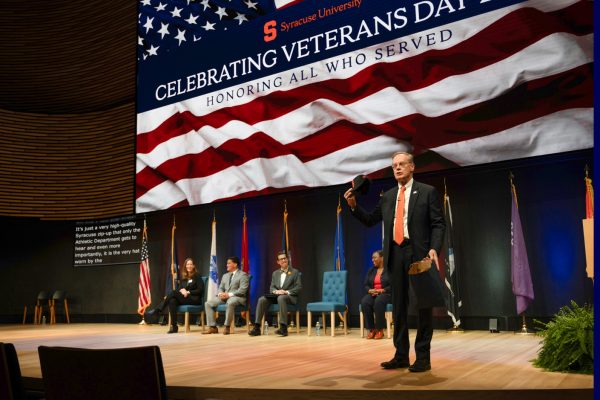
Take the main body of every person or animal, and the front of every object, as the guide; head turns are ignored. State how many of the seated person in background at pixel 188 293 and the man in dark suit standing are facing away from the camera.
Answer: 0

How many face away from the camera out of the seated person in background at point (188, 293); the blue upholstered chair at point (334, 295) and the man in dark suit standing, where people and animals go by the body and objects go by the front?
0

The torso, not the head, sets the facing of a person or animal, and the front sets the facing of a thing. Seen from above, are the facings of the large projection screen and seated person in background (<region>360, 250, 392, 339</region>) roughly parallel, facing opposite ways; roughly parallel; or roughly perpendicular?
roughly parallel

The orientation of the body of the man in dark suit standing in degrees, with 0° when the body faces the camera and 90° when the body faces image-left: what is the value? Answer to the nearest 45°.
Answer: approximately 45°

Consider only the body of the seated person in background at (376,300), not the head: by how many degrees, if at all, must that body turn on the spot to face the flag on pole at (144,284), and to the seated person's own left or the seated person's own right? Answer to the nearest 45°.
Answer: approximately 90° to the seated person's own right

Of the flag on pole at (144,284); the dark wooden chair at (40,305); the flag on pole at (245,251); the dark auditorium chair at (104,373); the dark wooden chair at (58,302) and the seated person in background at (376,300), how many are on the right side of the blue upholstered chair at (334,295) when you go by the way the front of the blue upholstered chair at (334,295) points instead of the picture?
4

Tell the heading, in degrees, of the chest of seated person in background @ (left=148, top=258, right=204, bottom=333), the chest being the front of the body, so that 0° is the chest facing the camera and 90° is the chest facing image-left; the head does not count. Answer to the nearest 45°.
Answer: approximately 45°

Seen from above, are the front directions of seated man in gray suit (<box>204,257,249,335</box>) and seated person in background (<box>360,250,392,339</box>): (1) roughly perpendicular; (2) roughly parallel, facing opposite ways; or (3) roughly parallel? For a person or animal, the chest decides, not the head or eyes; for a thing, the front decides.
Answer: roughly parallel

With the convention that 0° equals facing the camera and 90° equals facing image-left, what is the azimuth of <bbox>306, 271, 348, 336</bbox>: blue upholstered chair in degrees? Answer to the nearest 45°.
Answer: approximately 45°

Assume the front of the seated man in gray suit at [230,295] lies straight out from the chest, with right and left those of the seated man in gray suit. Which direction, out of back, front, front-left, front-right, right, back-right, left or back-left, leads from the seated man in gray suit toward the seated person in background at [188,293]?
right

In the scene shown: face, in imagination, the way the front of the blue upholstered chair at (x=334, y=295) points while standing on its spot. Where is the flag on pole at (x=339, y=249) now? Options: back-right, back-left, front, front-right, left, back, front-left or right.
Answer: back-right

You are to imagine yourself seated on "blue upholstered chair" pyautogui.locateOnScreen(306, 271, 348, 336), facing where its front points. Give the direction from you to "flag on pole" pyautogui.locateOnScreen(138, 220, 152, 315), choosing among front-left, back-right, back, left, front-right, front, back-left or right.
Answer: right

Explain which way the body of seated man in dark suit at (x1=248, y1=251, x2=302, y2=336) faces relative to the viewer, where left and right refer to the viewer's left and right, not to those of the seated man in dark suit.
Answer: facing the viewer and to the left of the viewer

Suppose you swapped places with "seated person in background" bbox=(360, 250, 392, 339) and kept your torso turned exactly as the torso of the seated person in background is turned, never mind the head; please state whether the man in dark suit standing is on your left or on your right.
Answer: on your left

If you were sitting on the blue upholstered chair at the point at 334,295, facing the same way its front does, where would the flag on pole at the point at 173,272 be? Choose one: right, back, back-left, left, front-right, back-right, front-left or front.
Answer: right
